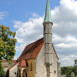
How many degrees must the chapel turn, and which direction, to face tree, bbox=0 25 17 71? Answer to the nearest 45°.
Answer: approximately 90° to its right

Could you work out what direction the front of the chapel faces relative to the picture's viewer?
facing the viewer and to the right of the viewer
